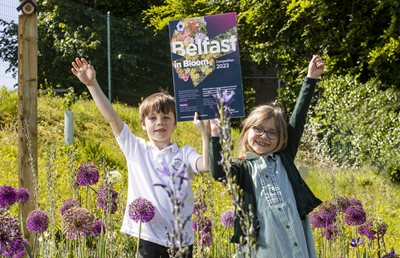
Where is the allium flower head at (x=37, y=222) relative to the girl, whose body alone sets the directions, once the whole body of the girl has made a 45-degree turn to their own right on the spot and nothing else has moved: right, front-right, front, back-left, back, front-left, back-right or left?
front-right

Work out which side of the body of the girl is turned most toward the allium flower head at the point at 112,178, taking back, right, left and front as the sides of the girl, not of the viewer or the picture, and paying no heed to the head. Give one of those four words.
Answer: right

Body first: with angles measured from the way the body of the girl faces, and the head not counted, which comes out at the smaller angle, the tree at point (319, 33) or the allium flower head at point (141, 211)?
the allium flower head

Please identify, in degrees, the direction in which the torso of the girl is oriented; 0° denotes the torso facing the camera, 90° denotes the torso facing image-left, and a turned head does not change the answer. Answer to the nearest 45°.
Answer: approximately 0°

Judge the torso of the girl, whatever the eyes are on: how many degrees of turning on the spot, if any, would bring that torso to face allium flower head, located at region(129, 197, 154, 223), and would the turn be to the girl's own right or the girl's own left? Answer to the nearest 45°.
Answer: approximately 45° to the girl's own right

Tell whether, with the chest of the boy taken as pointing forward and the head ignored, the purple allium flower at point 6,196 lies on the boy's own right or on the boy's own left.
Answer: on the boy's own right

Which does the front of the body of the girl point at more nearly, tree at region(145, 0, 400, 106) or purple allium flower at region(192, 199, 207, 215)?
the purple allium flower

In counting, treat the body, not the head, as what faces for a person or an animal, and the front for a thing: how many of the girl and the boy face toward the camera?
2

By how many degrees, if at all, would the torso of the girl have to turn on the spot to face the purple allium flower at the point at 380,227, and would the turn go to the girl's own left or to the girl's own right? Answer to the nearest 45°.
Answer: approximately 135° to the girl's own left

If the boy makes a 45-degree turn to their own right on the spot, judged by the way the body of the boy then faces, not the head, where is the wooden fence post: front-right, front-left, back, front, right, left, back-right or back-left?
right

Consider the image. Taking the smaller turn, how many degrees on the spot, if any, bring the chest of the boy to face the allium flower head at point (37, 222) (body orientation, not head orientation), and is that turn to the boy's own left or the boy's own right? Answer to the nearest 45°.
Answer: approximately 90° to the boy's own right

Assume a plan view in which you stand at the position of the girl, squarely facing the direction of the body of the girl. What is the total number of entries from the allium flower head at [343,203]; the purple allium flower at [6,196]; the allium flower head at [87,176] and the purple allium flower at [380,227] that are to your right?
2
